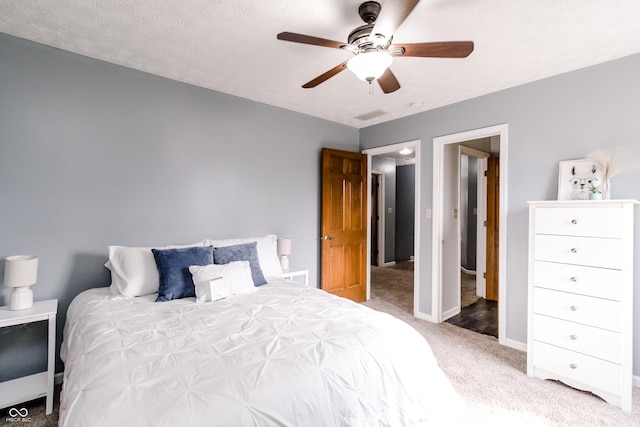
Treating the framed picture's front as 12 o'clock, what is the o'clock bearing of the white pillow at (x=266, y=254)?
The white pillow is roughly at 2 o'clock from the framed picture.

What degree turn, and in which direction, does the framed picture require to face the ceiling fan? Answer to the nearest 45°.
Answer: approximately 45° to its right

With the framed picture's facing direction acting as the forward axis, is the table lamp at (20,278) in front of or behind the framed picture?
in front

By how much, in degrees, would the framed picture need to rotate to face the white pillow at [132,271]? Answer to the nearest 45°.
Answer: approximately 45° to its right

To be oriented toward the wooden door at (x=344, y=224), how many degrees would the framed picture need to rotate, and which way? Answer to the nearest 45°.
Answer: approximately 90° to its right

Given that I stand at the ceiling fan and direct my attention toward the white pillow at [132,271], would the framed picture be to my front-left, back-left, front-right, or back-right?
back-right

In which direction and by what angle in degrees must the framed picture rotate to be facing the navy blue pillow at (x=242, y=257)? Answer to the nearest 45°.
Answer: approximately 45° to its right

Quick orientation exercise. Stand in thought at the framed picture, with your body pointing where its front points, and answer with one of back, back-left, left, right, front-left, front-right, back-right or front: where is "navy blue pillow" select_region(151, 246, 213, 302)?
front-right
